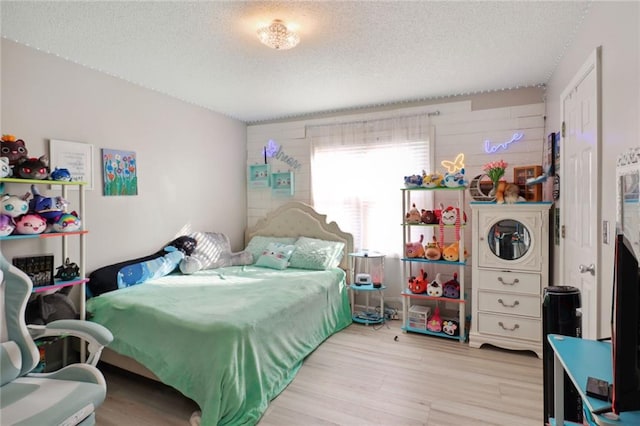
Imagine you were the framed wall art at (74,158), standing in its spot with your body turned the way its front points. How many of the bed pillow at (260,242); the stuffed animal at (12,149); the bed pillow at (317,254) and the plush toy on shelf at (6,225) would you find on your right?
2

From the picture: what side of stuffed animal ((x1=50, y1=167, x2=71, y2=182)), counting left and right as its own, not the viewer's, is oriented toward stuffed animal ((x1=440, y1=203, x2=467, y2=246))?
front

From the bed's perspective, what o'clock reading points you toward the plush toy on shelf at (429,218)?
The plush toy on shelf is roughly at 7 o'clock from the bed.

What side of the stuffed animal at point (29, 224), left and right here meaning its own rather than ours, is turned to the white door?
front

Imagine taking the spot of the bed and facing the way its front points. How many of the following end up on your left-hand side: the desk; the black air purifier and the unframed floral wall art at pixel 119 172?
2

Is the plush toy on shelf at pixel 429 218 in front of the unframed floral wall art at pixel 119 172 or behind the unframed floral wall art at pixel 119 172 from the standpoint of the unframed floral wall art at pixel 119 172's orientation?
in front

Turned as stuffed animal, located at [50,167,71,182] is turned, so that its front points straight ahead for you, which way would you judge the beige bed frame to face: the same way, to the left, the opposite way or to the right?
to the right

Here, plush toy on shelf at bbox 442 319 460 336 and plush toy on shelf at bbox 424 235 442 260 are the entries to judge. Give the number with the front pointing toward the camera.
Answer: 2

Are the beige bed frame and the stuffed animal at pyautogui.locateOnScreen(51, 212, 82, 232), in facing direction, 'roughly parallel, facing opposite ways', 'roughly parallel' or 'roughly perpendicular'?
roughly perpendicular
